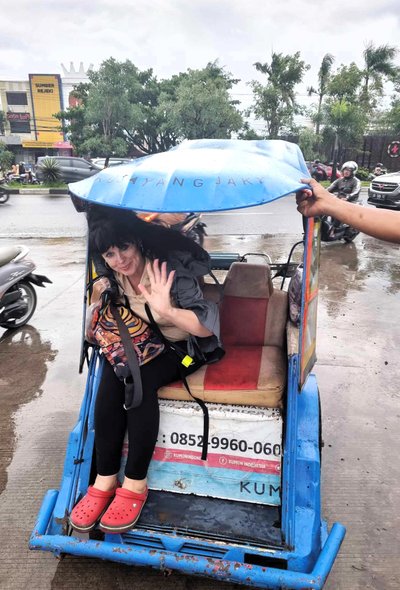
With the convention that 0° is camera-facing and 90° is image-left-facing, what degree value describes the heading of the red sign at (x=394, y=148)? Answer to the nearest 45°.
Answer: approximately 0°

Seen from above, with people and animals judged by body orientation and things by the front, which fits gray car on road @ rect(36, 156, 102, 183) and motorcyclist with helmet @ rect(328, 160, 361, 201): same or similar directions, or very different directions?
very different directions

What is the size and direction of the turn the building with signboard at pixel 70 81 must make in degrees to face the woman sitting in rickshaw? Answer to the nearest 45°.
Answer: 0° — it already faces them

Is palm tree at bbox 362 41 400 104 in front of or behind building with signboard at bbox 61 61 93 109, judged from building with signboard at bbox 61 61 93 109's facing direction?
in front

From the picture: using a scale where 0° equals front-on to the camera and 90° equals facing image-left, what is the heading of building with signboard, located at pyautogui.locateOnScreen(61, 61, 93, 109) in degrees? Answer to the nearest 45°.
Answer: approximately 0°

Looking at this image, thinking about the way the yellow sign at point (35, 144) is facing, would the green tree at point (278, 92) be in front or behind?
in front

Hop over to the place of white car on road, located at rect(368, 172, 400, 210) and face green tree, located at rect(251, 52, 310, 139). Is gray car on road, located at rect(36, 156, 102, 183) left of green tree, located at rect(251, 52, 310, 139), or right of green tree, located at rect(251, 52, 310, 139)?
left

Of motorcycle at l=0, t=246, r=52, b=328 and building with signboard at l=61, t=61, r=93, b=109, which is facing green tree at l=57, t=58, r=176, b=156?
the building with signboard
